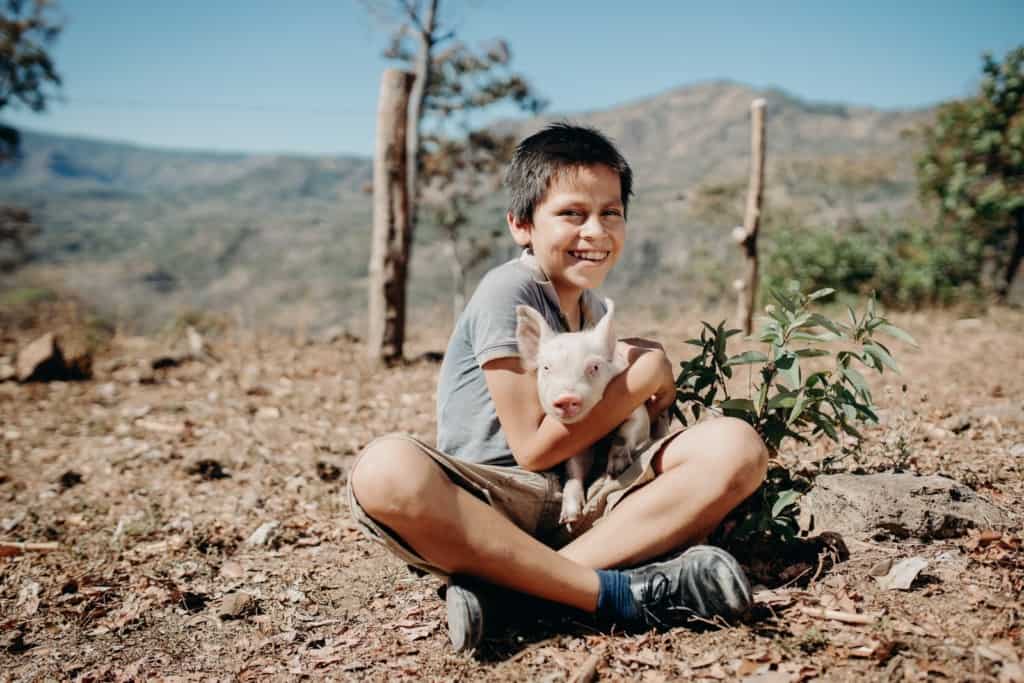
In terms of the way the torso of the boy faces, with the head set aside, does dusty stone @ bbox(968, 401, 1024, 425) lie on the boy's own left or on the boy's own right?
on the boy's own left

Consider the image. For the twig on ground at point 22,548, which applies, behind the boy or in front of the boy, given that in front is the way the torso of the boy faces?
behind

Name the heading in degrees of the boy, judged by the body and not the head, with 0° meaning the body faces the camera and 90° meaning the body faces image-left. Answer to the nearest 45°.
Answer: approximately 315°

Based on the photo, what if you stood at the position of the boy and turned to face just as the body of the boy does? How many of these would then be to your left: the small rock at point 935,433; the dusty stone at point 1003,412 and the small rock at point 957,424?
3

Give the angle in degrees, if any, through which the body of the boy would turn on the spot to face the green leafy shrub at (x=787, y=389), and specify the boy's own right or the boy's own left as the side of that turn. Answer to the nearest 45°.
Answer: approximately 90° to the boy's own left

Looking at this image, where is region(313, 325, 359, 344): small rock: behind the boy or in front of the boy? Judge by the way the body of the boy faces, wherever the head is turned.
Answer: behind

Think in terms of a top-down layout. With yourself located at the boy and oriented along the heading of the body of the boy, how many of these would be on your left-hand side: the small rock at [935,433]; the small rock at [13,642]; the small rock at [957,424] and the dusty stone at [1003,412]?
3

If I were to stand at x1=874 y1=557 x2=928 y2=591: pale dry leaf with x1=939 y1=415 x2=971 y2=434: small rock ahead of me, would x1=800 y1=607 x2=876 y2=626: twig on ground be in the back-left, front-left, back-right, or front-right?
back-left

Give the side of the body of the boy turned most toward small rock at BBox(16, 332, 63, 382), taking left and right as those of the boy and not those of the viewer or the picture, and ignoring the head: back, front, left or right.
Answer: back
